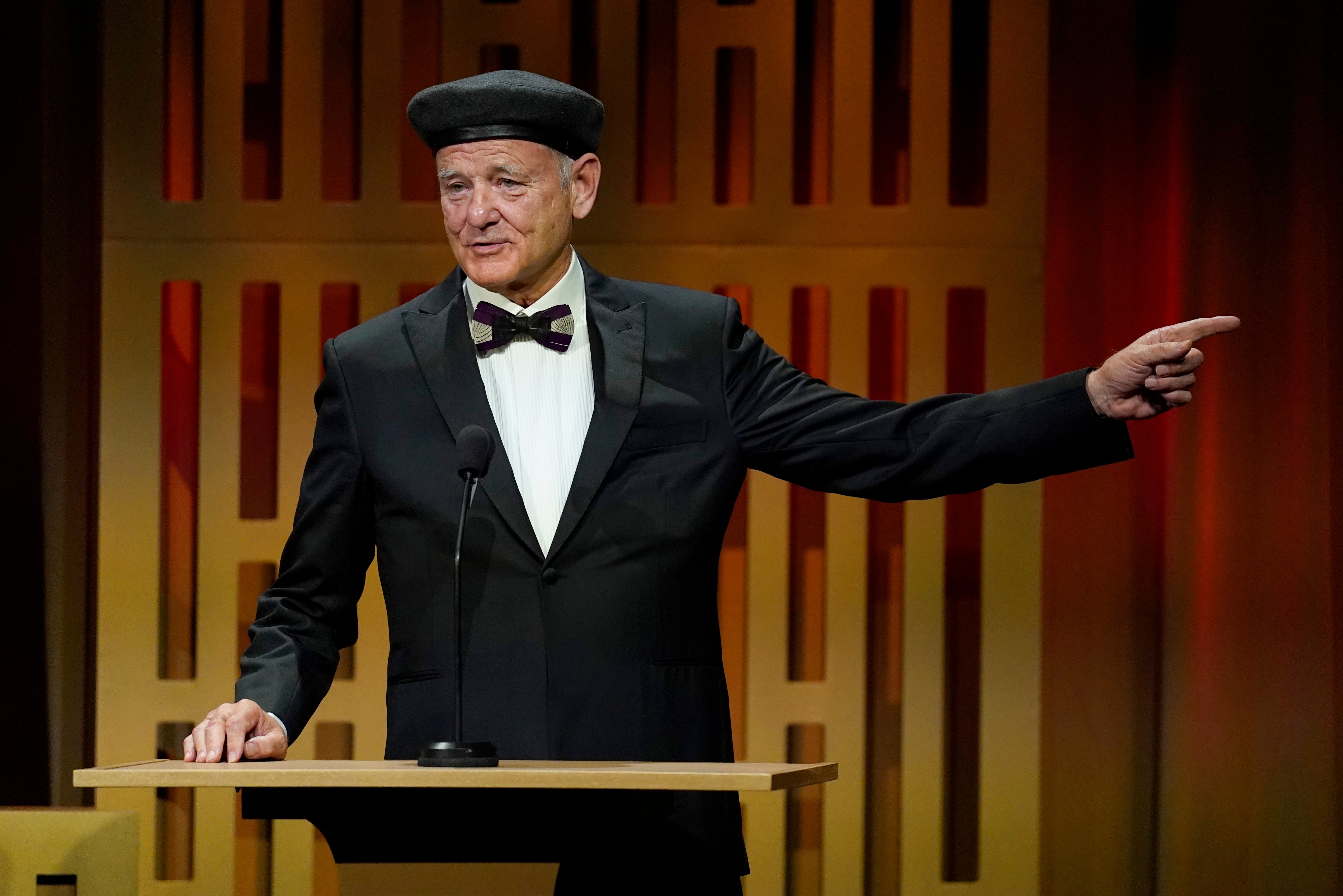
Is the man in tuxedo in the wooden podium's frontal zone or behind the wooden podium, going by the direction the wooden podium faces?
behind

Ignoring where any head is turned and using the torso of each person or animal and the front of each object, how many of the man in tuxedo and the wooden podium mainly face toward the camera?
2

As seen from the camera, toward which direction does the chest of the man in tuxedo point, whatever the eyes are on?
toward the camera

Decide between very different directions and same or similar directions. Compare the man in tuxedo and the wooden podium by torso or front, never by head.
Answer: same or similar directions

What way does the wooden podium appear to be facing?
toward the camera

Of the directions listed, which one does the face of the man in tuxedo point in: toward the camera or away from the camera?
toward the camera

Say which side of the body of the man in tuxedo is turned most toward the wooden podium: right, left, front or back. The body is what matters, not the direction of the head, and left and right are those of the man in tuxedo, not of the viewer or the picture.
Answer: front
